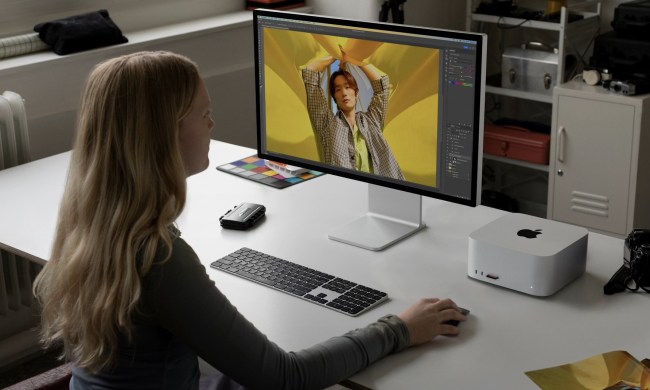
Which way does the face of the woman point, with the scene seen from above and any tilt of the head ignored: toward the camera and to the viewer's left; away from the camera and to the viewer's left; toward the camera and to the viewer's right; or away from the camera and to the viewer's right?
away from the camera and to the viewer's right

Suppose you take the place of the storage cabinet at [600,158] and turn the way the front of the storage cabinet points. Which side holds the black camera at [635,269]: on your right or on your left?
on your left

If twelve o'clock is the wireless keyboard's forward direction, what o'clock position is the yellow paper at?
The yellow paper is roughly at 9 o'clock from the wireless keyboard.

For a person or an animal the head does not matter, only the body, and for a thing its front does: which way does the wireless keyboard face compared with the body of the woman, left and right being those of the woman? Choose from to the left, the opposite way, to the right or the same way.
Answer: the opposite way

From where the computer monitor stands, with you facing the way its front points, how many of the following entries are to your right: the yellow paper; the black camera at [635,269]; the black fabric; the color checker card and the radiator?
3

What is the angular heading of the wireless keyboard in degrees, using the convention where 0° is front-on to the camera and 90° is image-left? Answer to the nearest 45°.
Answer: approximately 45°
